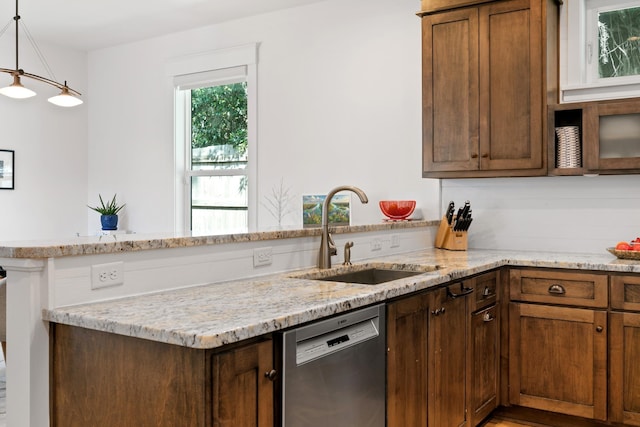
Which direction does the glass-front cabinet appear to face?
toward the camera

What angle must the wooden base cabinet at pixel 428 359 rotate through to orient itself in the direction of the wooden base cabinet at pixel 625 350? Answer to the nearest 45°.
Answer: approximately 90° to its left

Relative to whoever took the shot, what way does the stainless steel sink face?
facing the viewer and to the right of the viewer

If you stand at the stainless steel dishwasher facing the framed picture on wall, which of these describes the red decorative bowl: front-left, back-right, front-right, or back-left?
front-right

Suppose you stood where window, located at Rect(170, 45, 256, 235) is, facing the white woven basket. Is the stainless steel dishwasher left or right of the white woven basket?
right

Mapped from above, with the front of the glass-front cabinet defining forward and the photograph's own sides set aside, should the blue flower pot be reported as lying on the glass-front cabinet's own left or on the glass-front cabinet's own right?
on the glass-front cabinet's own right

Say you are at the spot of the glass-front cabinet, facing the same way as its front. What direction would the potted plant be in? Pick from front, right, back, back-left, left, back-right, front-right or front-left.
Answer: right

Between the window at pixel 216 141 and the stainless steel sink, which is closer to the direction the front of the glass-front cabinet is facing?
the stainless steel sink

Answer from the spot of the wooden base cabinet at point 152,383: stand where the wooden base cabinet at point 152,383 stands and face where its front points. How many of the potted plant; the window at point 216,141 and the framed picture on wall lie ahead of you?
0

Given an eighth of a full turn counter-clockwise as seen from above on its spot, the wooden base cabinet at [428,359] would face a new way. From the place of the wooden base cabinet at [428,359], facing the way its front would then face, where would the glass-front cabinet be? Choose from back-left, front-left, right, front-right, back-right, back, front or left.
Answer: front-left

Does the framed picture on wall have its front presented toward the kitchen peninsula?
yes

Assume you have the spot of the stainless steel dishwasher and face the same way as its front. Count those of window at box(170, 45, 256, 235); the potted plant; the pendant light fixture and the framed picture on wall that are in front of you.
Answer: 0

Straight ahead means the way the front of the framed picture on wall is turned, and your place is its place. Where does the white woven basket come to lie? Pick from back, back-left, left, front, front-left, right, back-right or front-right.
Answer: front-left

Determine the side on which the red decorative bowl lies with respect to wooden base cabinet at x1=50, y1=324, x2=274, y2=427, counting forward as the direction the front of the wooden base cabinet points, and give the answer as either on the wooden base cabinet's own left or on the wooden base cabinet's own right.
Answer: on the wooden base cabinet's own left

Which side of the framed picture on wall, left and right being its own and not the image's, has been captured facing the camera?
front

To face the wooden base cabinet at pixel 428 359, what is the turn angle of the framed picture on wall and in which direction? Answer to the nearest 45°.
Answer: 0° — it already faces it
